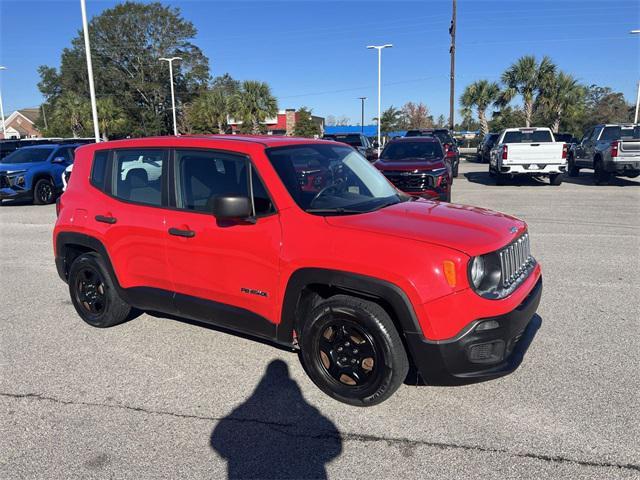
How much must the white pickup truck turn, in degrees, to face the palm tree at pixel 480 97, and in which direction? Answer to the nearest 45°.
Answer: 0° — it already faces it

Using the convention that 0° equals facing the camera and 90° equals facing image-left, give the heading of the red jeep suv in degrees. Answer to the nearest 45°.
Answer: approximately 315°

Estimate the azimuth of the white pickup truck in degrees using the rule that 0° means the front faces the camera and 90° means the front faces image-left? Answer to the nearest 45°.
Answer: approximately 180°

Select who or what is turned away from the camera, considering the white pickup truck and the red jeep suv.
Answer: the white pickup truck

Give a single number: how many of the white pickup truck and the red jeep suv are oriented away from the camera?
1

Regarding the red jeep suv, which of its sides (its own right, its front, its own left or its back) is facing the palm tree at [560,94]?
left

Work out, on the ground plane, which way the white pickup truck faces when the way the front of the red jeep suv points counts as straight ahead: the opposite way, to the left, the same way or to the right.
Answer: to the left

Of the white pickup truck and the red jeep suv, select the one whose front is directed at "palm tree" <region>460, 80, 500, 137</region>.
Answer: the white pickup truck

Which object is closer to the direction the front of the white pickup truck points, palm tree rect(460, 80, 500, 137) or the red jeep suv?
the palm tree

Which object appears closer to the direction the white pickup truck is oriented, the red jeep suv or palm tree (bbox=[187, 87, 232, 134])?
the palm tree
